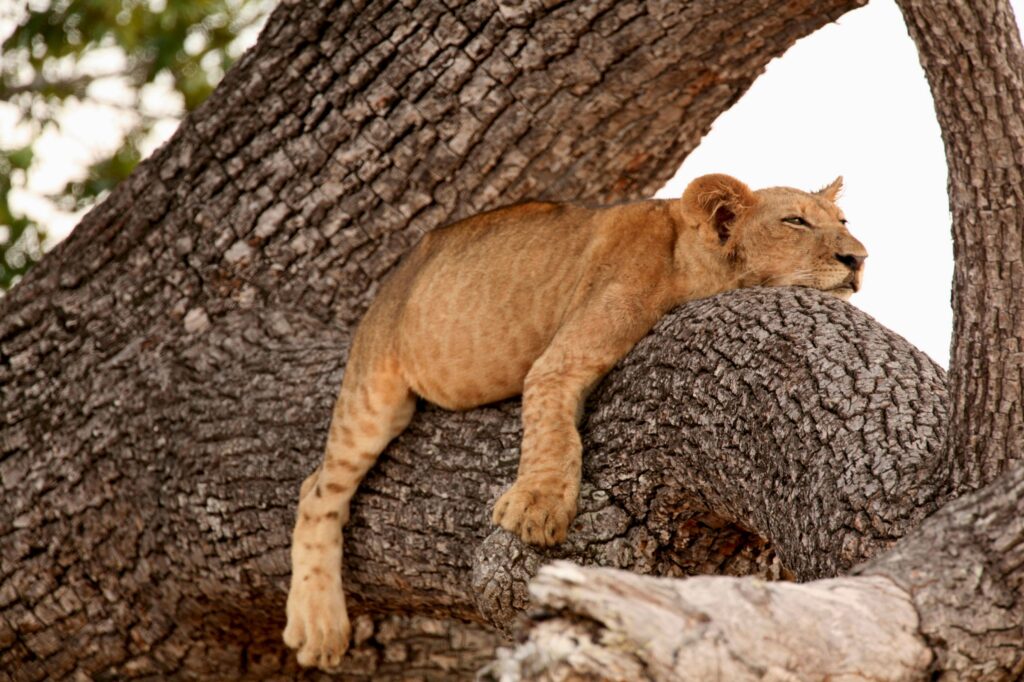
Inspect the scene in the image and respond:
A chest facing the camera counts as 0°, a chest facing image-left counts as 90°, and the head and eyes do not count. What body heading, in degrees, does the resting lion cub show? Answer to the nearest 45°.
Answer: approximately 270°
